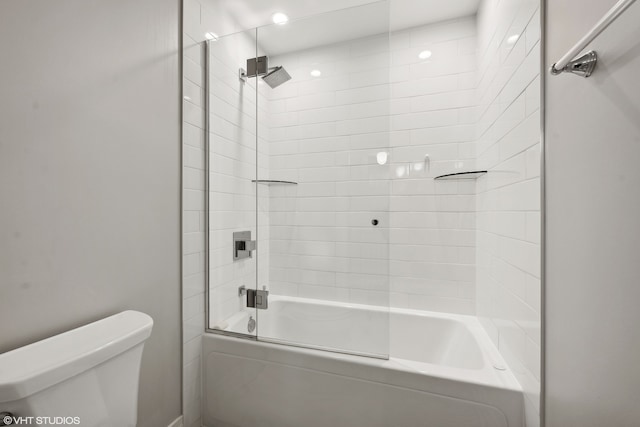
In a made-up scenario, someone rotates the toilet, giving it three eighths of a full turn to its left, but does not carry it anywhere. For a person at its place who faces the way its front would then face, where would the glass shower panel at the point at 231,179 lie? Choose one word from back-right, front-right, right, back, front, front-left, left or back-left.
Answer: front-right

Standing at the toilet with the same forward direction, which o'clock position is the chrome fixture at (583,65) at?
The chrome fixture is roughly at 12 o'clock from the toilet.

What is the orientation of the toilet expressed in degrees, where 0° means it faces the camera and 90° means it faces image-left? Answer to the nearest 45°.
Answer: approximately 315°

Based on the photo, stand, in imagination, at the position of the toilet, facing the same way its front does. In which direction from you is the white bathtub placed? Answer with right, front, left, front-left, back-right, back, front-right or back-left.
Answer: front-left
